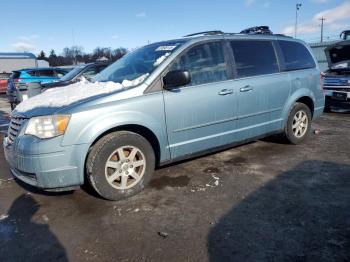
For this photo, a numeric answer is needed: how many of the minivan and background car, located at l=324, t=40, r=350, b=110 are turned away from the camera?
0

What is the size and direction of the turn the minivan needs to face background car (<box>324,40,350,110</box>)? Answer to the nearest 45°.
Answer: approximately 180°

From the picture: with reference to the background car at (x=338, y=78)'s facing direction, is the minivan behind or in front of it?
in front

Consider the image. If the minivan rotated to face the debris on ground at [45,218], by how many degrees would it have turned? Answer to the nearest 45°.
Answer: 0° — it already faces it

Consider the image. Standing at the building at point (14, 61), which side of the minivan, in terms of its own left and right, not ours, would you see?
right

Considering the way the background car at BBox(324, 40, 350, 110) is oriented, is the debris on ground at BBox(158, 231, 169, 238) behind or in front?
in front

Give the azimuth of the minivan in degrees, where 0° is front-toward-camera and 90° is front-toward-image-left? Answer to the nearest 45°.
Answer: approximately 45°

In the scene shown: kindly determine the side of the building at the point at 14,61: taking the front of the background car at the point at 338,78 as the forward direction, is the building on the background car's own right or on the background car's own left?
on the background car's own right
